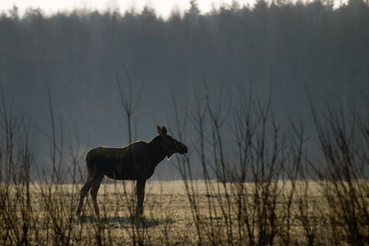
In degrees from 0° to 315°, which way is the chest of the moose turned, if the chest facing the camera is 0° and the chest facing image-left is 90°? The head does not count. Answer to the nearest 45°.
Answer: approximately 270°
